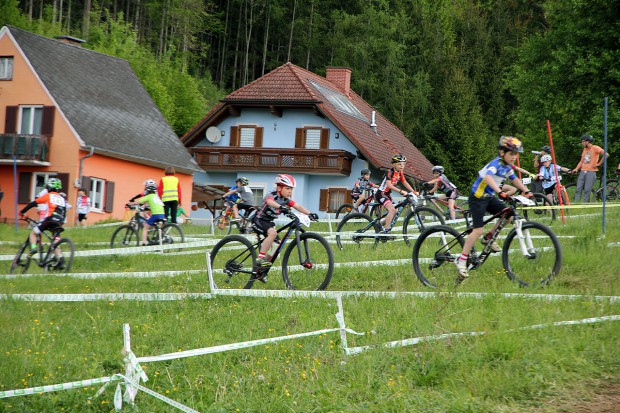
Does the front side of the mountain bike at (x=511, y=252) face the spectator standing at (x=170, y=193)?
no

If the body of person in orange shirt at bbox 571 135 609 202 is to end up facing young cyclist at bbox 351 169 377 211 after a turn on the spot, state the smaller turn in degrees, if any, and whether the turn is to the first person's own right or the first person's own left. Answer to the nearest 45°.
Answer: approximately 45° to the first person's own right

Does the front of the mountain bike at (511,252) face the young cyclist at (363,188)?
no

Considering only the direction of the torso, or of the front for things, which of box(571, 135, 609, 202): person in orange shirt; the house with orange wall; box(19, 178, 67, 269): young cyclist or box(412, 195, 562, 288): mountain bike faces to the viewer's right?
the mountain bike

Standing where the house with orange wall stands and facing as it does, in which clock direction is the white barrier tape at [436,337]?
The white barrier tape is roughly at 10 o'clock from the house with orange wall.

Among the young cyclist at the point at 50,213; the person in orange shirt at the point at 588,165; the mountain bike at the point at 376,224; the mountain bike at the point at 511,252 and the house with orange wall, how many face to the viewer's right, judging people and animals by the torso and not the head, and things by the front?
2

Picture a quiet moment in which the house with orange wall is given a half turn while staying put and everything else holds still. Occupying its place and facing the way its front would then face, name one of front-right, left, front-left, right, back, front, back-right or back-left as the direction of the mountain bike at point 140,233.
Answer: back-right

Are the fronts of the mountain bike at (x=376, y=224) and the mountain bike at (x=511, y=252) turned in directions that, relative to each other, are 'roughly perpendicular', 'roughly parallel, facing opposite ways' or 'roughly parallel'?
roughly parallel

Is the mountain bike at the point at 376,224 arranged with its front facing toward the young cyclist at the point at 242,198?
no

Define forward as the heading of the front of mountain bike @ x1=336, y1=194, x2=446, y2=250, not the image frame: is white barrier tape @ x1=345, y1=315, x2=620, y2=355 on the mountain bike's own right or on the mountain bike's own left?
on the mountain bike's own right

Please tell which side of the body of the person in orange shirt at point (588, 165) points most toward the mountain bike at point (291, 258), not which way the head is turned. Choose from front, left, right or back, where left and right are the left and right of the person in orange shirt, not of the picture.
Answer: front
